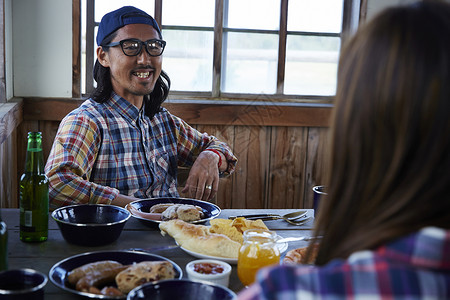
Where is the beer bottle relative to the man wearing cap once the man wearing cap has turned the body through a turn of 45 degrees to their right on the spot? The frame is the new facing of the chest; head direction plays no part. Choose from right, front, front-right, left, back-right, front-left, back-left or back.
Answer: front

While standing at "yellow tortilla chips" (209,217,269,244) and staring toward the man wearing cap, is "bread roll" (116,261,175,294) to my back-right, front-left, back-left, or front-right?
back-left

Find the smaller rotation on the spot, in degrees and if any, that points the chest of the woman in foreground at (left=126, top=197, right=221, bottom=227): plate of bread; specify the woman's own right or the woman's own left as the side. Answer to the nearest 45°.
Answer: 0° — they already face it

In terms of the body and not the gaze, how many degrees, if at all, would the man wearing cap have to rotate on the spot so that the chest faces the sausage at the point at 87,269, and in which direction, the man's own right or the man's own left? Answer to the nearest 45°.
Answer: approximately 45° to the man's own right

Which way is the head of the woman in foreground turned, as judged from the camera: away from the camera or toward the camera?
away from the camera

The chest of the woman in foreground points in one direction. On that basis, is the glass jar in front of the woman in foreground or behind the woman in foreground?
in front

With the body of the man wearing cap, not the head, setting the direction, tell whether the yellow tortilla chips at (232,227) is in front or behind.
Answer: in front

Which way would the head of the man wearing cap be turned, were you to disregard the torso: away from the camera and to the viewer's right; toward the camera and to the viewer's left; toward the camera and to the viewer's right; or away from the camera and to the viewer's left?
toward the camera and to the viewer's right

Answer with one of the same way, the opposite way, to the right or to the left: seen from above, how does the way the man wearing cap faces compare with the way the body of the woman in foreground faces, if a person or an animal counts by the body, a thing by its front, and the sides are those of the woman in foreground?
the opposite way

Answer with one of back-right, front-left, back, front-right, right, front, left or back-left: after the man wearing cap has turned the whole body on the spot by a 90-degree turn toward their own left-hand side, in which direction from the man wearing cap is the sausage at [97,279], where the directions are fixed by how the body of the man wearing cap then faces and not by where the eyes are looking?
back-right

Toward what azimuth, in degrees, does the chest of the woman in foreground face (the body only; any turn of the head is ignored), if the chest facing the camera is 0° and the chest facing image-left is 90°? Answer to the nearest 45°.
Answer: approximately 135°

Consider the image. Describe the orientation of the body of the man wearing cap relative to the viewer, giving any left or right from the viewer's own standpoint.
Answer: facing the viewer and to the right of the viewer
